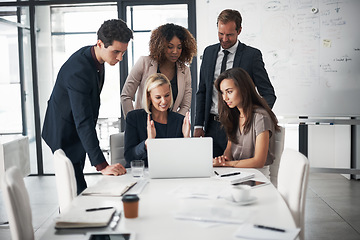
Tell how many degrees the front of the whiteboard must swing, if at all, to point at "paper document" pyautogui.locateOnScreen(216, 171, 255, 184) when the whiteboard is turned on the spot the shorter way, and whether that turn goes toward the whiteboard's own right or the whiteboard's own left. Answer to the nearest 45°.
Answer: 0° — it already faces it

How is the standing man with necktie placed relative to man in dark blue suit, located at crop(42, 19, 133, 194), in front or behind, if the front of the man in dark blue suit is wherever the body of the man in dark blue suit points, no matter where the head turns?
in front

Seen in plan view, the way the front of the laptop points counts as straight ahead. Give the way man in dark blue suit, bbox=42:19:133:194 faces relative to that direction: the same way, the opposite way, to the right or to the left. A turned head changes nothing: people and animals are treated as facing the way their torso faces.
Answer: to the right

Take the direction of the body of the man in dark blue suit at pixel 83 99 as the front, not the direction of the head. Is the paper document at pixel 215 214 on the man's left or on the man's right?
on the man's right

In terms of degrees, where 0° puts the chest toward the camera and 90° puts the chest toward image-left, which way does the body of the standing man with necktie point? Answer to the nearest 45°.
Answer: approximately 45°

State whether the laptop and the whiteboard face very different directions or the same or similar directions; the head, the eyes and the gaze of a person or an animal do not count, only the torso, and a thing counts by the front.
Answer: very different directions

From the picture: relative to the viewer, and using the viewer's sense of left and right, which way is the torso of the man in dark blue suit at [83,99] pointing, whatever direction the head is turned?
facing to the right of the viewer

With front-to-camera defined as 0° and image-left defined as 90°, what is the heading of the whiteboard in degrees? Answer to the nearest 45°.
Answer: approximately 0°

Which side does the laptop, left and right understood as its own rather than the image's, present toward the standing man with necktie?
front

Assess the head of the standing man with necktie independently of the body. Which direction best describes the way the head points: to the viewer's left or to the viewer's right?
to the viewer's left

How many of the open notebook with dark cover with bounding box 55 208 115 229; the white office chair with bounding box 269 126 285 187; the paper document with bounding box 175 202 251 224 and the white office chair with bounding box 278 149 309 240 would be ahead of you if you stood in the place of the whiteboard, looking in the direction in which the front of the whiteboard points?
4

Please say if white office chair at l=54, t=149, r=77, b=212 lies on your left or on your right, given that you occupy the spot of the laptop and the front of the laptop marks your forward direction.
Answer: on your left

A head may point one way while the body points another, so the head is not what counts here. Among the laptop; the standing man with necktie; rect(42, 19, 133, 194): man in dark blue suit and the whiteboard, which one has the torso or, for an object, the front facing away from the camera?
the laptop

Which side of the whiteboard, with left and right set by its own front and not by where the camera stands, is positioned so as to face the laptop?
front

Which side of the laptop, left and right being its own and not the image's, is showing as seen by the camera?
back
